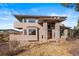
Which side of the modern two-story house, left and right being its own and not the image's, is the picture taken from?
front

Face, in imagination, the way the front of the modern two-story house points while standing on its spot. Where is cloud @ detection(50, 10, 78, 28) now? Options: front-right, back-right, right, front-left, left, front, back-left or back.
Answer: left
